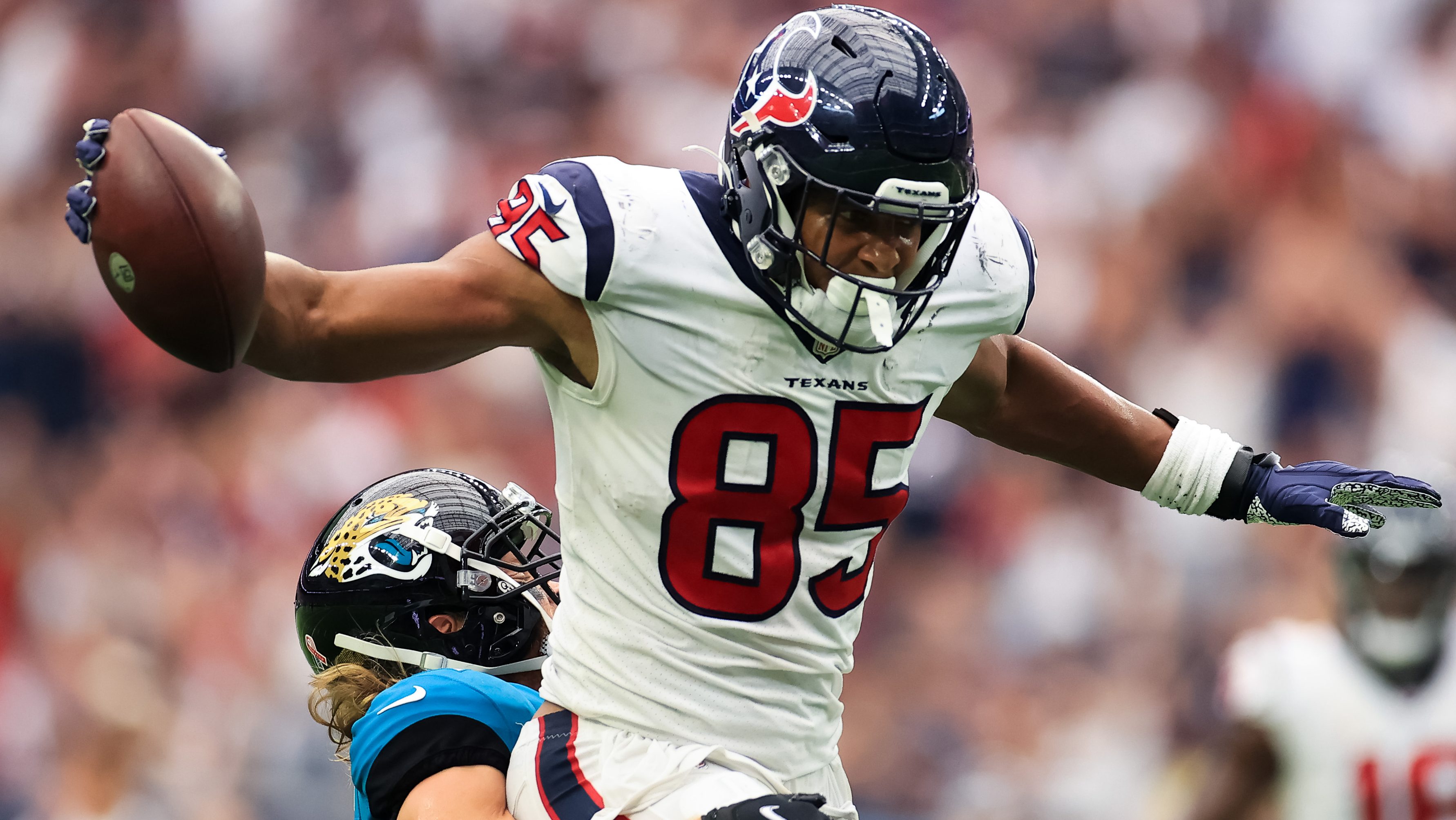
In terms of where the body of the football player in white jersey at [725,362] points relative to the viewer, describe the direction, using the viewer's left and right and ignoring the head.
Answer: facing the viewer and to the right of the viewer

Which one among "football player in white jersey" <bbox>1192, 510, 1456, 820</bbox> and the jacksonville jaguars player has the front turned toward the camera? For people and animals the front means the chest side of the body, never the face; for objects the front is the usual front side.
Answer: the football player in white jersey

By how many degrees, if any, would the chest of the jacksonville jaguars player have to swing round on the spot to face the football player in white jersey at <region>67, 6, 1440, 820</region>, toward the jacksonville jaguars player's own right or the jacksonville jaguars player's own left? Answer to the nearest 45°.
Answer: approximately 45° to the jacksonville jaguars player's own right

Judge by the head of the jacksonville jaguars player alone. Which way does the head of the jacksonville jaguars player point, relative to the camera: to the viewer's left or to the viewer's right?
to the viewer's right

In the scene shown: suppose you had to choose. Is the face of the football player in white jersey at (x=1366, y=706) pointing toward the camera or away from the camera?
toward the camera

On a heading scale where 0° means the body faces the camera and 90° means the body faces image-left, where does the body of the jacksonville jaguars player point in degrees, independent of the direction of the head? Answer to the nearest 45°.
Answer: approximately 270°

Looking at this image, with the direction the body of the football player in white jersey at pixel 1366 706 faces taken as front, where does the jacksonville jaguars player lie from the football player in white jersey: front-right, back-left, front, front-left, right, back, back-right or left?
front-right

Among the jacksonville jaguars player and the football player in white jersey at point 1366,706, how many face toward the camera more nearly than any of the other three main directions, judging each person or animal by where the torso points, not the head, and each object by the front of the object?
1

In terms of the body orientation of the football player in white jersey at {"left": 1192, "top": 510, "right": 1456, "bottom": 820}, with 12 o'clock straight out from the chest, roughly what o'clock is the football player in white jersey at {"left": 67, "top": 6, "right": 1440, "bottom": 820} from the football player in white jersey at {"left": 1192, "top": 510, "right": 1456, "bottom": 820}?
the football player in white jersey at {"left": 67, "top": 6, "right": 1440, "bottom": 820} is roughly at 1 o'clock from the football player in white jersey at {"left": 1192, "top": 510, "right": 1456, "bottom": 820}.

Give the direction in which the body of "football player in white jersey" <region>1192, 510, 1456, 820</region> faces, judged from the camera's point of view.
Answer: toward the camera
